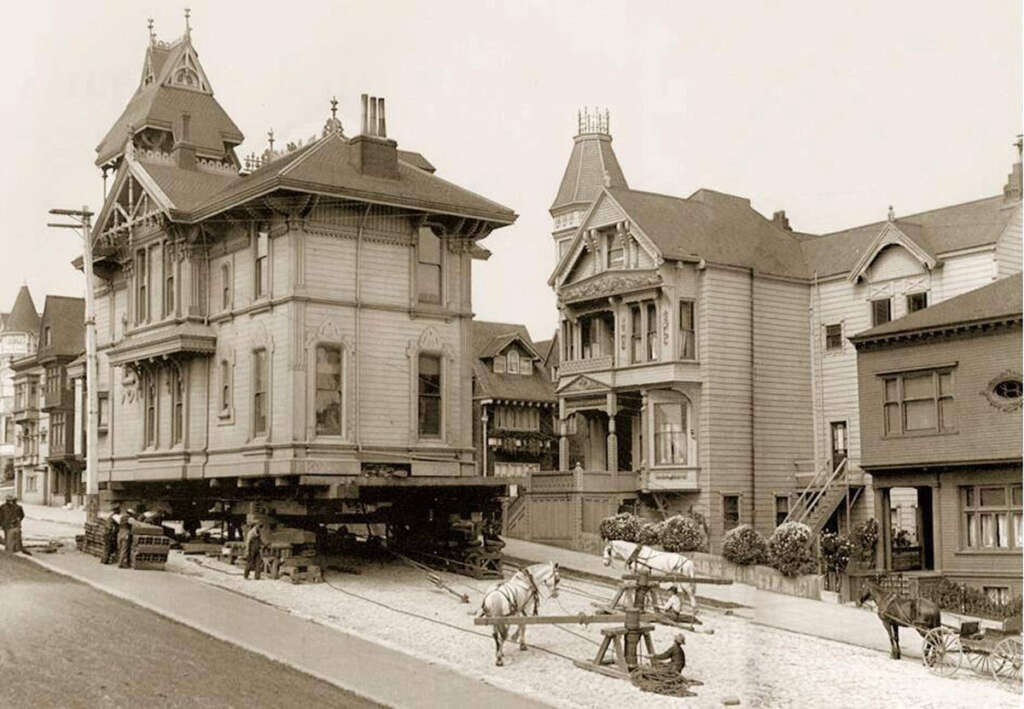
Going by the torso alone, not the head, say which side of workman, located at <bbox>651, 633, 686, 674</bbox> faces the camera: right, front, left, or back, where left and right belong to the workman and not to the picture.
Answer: left

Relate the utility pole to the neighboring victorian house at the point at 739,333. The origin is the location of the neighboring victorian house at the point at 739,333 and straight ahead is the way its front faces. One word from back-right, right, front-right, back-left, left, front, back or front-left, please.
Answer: front

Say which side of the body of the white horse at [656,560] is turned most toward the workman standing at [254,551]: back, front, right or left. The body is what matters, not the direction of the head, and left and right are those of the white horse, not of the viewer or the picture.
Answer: front

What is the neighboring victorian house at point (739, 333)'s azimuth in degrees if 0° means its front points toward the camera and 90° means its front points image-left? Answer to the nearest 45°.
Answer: approximately 45°

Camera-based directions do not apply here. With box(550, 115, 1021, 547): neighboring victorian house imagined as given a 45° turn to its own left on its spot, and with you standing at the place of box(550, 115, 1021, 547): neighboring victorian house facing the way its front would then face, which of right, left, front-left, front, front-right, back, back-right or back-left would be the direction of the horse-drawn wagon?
front

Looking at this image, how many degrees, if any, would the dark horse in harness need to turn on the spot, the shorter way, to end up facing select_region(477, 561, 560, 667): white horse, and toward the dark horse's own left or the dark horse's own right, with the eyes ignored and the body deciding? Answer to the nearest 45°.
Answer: approximately 45° to the dark horse's own left

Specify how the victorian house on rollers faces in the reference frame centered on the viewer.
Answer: facing the viewer and to the left of the viewer

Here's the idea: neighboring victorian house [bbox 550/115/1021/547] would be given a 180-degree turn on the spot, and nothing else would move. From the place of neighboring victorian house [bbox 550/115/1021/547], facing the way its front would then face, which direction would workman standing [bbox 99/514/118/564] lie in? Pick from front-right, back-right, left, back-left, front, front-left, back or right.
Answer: back

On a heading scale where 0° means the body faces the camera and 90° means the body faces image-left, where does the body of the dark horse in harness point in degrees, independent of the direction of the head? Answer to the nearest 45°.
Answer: approximately 90°

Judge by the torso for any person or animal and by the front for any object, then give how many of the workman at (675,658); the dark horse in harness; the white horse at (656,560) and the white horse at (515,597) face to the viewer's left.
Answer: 3

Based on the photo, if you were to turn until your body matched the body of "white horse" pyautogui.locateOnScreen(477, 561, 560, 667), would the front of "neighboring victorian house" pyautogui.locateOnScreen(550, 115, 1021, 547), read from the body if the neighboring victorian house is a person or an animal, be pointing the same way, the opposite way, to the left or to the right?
the opposite way

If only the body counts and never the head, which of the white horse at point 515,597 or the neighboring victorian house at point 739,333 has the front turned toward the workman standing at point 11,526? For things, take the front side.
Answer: the neighboring victorian house

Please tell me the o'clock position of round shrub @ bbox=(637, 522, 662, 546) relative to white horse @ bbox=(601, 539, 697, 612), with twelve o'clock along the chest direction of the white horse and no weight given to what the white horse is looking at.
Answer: The round shrub is roughly at 3 o'clock from the white horse.

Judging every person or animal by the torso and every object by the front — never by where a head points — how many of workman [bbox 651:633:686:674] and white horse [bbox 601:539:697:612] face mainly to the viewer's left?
2

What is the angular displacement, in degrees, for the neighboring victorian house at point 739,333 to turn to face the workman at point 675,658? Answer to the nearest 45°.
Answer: approximately 45° to its left

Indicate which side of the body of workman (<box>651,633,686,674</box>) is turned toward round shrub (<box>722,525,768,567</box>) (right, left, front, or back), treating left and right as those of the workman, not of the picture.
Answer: right

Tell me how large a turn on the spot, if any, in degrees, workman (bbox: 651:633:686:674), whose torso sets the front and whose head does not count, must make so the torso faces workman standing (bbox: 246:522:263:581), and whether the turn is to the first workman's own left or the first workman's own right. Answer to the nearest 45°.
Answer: approximately 45° to the first workman's own right
